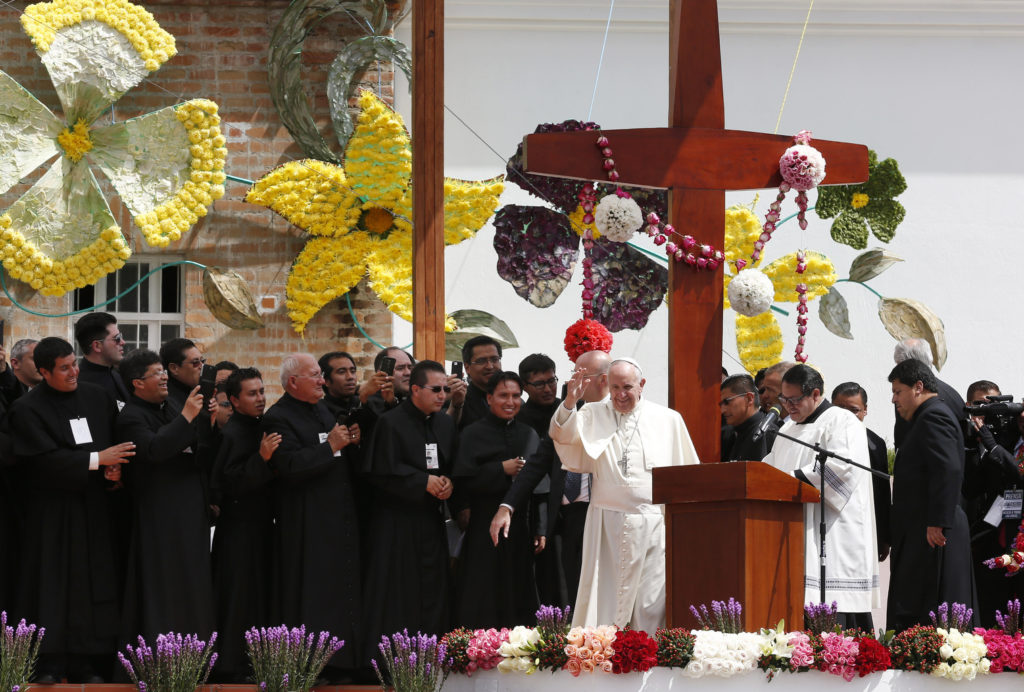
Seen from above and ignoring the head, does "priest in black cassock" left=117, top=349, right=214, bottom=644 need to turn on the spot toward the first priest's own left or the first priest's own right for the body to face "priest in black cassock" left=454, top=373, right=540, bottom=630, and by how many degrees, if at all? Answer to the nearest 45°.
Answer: approximately 45° to the first priest's own left

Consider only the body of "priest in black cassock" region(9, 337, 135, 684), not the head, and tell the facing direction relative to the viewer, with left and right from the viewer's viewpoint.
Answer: facing the viewer and to the right of the viewer

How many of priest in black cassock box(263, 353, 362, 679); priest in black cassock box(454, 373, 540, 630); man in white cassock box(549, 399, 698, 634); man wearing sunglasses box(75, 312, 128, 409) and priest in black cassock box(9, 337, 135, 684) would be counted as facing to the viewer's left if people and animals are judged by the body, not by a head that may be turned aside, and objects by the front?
0

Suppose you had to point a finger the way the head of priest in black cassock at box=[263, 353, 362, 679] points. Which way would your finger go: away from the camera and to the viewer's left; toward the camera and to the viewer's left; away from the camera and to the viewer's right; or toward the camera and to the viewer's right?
toward the camera and to the viewer's right

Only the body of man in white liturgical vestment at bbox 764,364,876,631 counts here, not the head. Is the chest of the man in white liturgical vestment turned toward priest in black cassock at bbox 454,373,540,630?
yes

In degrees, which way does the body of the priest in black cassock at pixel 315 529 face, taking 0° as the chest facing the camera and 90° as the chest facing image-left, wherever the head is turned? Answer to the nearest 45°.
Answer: approximately 315°

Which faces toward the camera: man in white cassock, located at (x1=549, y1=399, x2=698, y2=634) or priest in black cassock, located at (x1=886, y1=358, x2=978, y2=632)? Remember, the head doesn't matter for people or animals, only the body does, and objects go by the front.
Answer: the man in white cassock

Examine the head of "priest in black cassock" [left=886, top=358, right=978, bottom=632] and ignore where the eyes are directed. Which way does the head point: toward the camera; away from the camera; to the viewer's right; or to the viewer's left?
to the viewer's left

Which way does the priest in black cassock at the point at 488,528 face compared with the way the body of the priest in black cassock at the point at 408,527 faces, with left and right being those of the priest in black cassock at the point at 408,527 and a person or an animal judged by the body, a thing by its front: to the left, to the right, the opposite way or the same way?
the same way

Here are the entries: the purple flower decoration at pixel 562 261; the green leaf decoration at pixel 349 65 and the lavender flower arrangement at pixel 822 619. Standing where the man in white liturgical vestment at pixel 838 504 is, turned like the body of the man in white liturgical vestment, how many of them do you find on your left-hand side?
1

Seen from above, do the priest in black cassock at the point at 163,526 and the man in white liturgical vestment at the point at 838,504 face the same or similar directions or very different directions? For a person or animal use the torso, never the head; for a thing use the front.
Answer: very different directions

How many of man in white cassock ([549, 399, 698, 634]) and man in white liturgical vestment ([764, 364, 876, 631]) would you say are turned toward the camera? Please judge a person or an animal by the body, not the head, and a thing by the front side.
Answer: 1

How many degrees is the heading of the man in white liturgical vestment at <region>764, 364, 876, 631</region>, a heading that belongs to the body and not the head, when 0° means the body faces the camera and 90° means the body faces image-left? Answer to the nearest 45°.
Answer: approximately 90°

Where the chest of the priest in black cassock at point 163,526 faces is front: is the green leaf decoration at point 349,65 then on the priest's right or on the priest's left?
on the priest's left

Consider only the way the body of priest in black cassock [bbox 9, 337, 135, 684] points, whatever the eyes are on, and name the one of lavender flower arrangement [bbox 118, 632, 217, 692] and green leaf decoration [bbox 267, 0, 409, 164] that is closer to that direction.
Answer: the lavender flower arrangement
